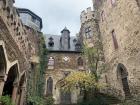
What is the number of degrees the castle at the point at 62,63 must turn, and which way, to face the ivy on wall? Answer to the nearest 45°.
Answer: approximately 45° to its right

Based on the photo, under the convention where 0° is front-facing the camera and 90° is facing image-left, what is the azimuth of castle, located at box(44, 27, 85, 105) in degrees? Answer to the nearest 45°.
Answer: approximately 0°

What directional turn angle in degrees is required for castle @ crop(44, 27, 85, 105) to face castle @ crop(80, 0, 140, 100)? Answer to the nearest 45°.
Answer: approximately 45° to its left
